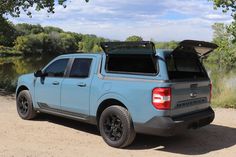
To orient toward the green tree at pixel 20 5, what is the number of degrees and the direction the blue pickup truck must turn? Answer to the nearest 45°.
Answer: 0° — it already faces it

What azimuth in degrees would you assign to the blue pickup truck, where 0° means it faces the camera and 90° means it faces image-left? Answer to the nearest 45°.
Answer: approximately 135°
